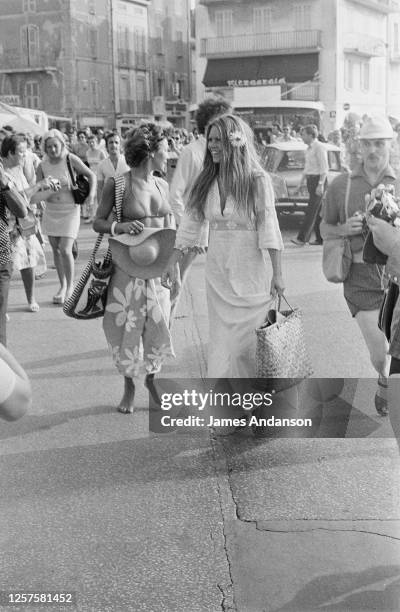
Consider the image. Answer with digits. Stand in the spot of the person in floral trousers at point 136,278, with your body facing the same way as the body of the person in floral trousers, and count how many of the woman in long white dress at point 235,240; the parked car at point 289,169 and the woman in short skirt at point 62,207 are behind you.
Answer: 2

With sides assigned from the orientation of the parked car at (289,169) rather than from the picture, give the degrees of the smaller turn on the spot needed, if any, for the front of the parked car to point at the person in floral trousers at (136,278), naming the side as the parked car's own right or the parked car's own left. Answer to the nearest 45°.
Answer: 0° — it already faces them

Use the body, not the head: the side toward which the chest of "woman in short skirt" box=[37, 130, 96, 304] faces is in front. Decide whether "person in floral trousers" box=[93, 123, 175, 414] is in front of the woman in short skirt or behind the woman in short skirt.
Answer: in front

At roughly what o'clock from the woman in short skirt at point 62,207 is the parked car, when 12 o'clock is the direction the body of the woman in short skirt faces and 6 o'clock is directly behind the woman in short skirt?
The parked car is roughly at 7 o'clock from the woman in short skirt.

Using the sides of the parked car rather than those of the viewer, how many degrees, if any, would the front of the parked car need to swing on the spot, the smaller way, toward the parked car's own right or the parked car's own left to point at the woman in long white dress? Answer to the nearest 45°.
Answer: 0° — it already faces them

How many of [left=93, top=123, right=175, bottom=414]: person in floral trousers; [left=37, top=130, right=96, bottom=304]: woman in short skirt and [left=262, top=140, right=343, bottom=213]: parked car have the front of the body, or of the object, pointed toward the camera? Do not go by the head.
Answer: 3

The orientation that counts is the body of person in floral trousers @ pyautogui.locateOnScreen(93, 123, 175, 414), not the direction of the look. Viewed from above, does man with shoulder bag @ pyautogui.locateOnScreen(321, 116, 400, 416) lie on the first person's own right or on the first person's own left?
on the first person's own left

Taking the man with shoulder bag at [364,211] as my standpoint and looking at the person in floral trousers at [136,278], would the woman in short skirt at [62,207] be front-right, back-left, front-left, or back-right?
front-right

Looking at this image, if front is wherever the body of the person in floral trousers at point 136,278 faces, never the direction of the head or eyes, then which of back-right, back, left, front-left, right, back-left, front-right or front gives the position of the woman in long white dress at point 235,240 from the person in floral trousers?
front-left

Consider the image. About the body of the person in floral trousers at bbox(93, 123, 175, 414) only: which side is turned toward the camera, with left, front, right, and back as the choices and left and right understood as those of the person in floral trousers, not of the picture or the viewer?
front

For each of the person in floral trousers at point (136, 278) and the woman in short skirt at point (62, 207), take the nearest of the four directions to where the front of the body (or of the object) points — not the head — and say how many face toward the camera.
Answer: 2

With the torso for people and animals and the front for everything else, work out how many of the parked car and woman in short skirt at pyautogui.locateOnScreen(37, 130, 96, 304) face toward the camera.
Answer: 2

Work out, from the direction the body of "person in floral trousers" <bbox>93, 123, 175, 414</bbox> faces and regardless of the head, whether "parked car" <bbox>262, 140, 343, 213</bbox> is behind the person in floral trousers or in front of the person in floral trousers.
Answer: behind

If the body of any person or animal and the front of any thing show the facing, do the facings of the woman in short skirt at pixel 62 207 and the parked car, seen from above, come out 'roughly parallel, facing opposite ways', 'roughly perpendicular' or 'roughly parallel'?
roughly parallel
